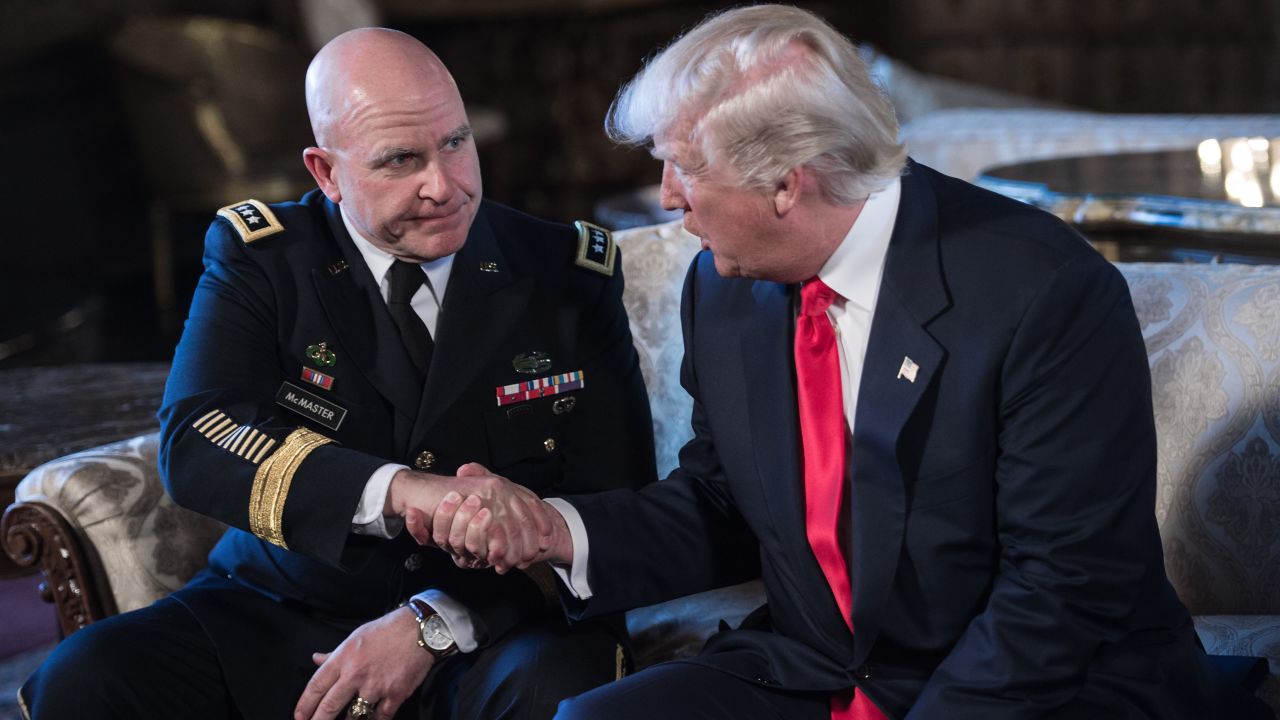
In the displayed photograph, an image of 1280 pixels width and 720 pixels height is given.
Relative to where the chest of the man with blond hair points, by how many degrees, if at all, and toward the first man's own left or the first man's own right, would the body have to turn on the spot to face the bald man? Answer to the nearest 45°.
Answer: approximately 45° to the first man's own right

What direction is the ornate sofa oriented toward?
toward the camera

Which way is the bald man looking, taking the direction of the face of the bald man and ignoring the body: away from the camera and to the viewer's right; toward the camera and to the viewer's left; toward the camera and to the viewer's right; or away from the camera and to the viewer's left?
toward the camera and to the viewer's right

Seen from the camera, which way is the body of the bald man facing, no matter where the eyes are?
toward the camera

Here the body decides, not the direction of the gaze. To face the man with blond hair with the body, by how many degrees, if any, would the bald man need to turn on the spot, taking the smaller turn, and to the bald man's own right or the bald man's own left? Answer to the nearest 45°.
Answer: approximately 45° to the bald man's own left

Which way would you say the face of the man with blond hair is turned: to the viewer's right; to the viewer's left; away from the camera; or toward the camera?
to the viewer's left

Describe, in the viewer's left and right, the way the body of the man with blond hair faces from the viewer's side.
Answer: facing the viewer and to the left of the viewer

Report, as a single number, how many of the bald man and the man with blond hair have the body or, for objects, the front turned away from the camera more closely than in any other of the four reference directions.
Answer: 0
